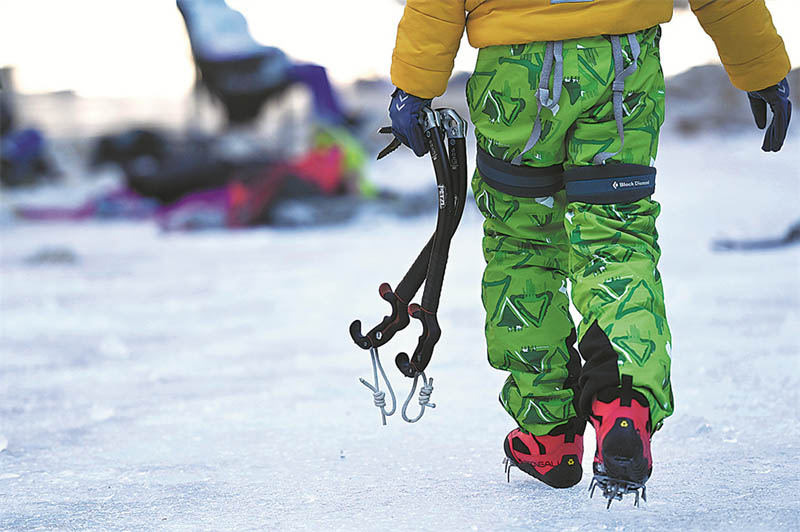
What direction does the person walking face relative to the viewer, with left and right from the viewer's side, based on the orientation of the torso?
facing away from the viewer

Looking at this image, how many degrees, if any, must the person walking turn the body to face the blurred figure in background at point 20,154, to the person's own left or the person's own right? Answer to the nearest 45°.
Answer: approximately 45° to the person's own left

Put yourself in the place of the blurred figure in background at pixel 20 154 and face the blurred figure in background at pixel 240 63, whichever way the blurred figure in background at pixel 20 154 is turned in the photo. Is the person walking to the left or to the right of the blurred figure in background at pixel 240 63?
right
